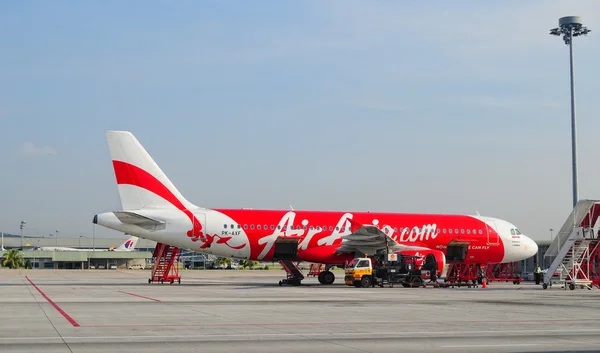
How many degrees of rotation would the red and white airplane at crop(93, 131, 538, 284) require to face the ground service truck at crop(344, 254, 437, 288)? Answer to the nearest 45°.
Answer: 0° — it already faces it

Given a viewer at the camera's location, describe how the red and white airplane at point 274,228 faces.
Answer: facing to the right of the viewer

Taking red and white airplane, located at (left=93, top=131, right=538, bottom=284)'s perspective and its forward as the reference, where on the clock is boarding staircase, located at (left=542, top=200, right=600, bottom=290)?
The boarding staircase is roughly at 12 o'clock from the red and white airplane.
